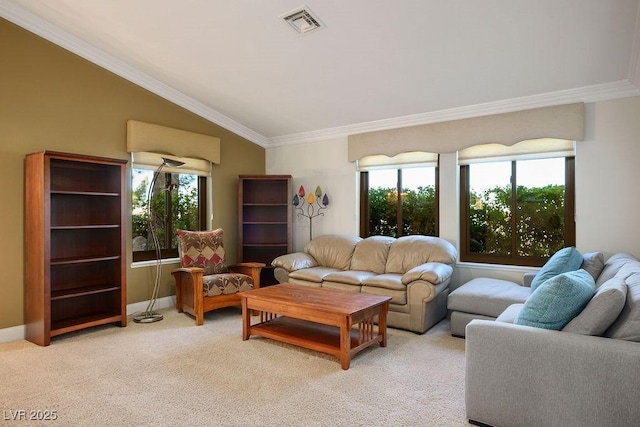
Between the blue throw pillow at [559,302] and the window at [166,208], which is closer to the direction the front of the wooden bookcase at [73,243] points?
the blue throw pillow

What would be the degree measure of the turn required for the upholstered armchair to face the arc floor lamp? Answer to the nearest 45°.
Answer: approximately 135° to its right

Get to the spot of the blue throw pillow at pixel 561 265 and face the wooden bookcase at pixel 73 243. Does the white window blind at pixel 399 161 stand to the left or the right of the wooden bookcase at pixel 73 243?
right

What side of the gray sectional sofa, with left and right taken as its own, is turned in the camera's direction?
left

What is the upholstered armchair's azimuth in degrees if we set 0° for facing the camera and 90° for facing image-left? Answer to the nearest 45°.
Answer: approximately 315°

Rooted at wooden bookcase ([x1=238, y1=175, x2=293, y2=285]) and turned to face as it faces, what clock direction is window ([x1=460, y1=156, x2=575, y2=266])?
The window is roughly at 10 o'clock from the wooden bookcase.

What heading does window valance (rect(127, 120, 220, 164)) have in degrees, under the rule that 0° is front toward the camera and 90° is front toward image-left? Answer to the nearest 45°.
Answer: approximately 315°

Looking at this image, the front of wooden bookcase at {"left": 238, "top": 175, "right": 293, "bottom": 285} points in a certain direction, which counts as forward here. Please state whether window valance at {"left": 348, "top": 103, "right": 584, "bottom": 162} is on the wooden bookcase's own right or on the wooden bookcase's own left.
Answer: on the wooden bookcase's own left

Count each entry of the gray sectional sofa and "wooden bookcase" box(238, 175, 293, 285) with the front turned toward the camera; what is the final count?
1

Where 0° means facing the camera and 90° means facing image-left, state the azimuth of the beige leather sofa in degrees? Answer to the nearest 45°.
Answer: approximately 45°
